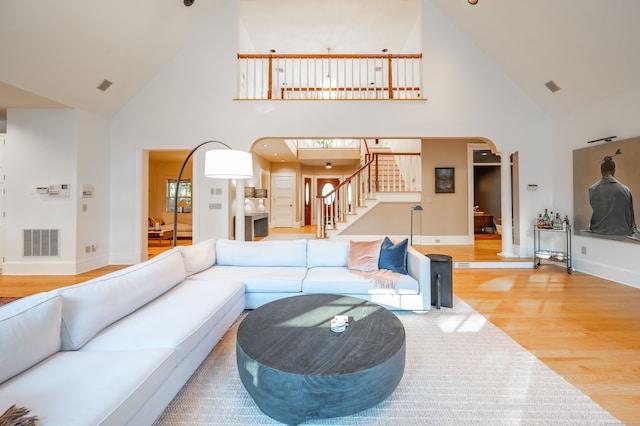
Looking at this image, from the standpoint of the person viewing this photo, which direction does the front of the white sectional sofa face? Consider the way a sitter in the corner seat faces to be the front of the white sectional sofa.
facing the viewer and to the right of the viewer

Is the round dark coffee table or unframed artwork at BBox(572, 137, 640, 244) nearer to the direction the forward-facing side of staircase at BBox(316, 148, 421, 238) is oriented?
the round dark coffee table

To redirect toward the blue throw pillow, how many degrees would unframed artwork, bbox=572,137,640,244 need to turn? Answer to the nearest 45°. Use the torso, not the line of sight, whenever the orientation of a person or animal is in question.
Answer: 0° — it already faces it

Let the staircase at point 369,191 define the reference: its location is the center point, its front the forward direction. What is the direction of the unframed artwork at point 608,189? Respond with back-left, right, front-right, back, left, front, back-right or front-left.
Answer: back-left

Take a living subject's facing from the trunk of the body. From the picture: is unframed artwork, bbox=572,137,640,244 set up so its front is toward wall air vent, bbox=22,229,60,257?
yes

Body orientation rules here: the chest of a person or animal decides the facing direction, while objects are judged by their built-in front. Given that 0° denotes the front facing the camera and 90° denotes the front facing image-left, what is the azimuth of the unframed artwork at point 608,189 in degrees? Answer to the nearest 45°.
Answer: approximately 45°

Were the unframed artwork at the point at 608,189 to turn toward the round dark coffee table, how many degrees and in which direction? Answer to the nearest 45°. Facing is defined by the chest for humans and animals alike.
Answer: approximately 45° to its left

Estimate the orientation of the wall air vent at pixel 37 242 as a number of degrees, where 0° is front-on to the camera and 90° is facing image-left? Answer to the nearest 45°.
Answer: approximately 0°

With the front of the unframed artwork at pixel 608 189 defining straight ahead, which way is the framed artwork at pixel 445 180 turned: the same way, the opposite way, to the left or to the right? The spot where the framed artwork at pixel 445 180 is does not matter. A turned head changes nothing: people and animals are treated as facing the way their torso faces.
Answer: to the left

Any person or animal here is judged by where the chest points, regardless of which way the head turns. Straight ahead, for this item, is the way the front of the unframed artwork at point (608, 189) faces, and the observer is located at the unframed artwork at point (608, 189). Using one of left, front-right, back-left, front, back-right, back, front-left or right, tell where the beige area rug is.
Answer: front-left

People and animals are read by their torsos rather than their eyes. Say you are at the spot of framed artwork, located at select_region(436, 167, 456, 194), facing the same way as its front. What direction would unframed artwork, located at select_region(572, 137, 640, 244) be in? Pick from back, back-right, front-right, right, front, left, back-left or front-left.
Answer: front-left

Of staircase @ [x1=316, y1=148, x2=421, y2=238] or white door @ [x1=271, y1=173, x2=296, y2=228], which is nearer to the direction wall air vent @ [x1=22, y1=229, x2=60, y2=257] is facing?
the staircase

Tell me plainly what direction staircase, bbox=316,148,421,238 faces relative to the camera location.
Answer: facing to the left of the viewer
